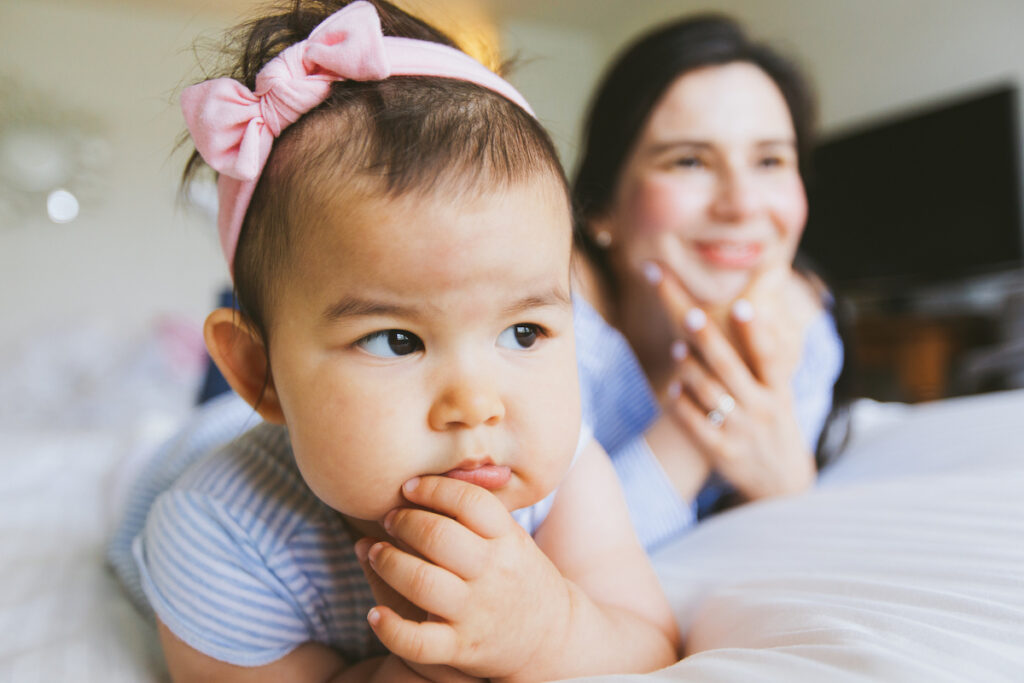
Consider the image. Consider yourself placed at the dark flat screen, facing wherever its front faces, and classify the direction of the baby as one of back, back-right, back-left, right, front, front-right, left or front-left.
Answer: front-left

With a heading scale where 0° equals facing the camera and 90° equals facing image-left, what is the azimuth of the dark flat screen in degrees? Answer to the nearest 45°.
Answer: approximately 45°
